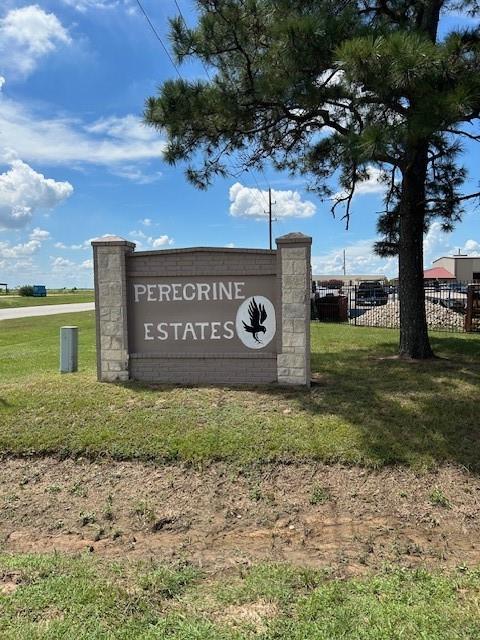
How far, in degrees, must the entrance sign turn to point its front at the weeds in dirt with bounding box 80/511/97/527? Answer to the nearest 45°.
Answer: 0° — it already faces it

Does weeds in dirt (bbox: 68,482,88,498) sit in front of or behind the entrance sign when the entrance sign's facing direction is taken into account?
in front

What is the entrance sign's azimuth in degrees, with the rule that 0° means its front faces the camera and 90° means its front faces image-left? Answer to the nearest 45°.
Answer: approximately 0°

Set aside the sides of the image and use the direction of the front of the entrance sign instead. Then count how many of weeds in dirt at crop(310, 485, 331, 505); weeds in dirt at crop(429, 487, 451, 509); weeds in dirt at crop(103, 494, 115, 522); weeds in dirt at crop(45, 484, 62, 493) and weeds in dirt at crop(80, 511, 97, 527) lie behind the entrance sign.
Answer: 0

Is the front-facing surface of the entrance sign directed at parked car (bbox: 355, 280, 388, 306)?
no

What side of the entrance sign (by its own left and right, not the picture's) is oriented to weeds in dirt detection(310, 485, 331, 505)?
front

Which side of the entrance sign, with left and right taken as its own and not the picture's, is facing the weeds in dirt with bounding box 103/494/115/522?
front

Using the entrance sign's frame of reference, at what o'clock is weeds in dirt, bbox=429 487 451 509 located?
The weeds in dirt is roughly at 11 o'clock from the entrance sign.

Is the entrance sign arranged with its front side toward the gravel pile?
no
